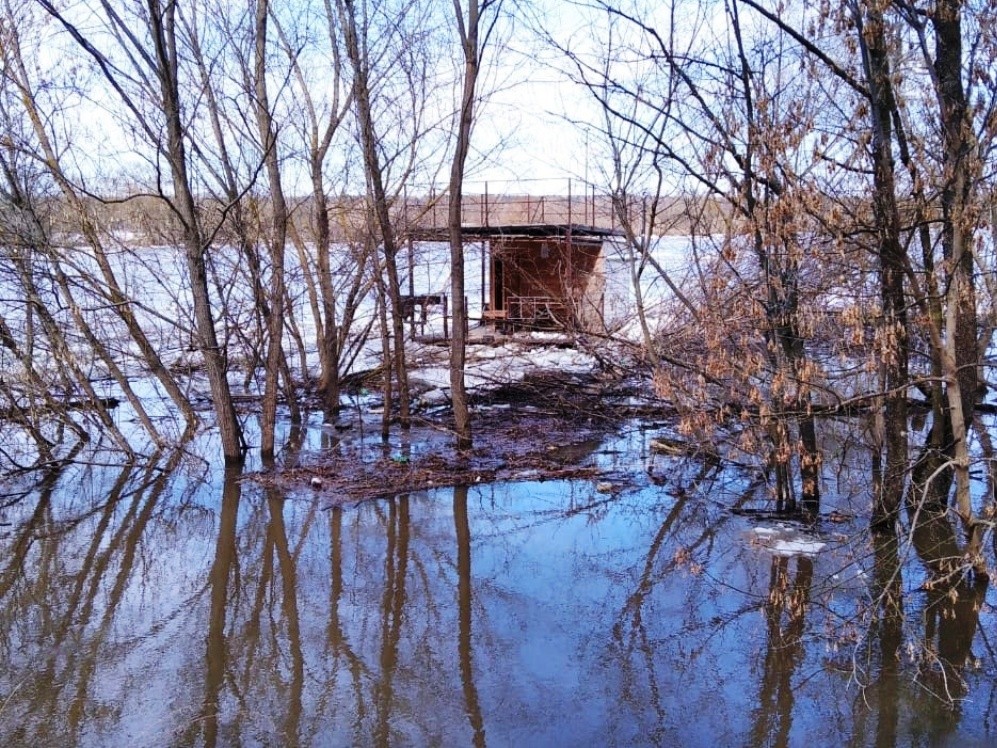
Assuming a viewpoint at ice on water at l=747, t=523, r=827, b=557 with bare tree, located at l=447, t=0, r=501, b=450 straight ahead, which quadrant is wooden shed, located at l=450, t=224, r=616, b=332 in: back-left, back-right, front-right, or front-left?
front-right

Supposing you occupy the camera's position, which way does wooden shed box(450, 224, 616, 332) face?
facing the viewer

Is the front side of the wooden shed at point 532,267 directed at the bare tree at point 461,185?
yes

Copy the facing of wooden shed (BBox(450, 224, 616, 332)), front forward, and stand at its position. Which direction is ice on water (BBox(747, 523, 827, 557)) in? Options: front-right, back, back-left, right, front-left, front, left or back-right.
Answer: front
